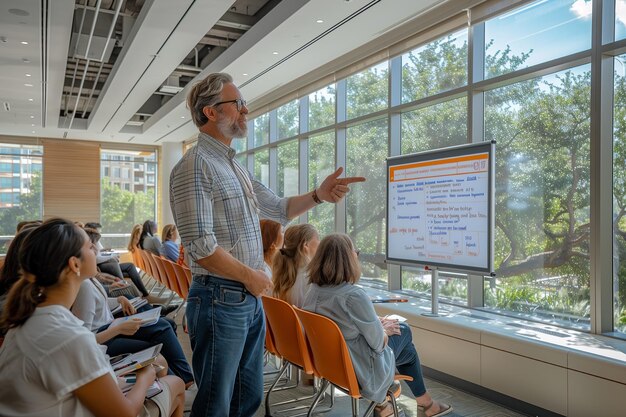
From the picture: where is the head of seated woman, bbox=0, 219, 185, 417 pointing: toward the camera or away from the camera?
away from the camera

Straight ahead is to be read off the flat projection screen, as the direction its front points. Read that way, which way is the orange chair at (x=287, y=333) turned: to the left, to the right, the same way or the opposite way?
the opposite way

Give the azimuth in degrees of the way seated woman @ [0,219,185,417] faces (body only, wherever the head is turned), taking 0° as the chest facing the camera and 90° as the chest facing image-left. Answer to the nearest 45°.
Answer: approximately 225°

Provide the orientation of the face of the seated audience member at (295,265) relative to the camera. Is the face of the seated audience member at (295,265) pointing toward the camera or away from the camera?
away from the camera

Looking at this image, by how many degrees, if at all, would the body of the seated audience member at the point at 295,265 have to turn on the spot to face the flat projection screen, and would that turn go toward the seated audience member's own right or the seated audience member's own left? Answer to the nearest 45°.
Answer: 0° — they already face it

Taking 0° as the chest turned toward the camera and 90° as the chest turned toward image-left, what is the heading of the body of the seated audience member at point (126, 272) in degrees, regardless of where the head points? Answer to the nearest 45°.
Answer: approximately 270°

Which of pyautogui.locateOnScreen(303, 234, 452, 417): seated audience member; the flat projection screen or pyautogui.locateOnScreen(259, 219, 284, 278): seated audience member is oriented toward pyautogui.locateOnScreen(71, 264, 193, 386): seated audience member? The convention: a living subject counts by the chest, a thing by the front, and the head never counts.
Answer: the flat projection screen

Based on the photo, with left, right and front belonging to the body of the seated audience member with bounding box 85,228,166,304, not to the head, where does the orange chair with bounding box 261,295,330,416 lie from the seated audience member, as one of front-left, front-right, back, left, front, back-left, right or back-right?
right

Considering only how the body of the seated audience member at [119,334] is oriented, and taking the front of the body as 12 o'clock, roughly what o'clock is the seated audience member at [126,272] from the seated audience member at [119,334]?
the seated audience member at [126,272] is roughly at 9 o'clock from the seated audience member at [119,334].

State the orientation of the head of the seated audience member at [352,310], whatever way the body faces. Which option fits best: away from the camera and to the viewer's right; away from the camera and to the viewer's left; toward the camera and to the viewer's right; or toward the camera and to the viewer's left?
away from the camera and to the viewer's right
